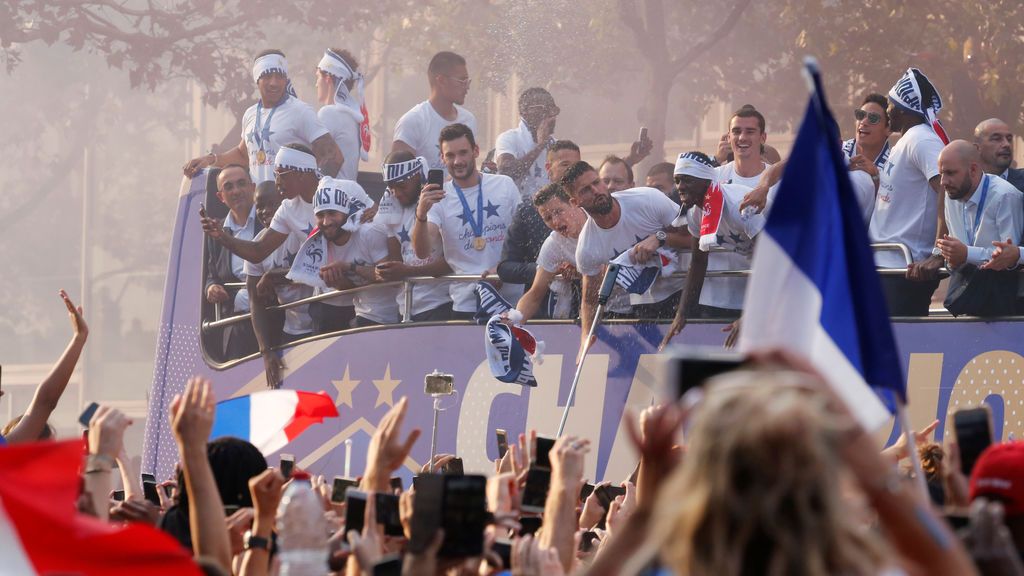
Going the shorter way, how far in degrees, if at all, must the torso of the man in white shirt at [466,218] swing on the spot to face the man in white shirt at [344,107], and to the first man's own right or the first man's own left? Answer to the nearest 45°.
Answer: approximately 135° to the first man's own right

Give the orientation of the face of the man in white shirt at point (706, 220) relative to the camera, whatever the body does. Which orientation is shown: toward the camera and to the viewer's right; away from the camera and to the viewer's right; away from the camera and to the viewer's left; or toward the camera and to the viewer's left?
toward the camera and to the viewer's left

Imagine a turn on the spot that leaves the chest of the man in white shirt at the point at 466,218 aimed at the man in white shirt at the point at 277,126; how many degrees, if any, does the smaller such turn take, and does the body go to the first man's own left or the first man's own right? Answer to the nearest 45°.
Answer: approximately 135° to the first man's own right

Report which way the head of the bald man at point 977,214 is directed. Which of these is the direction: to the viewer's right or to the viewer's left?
to the viewer's left

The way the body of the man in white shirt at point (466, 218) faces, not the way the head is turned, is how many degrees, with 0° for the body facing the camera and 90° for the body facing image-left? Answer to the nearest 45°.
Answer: approximately 0°

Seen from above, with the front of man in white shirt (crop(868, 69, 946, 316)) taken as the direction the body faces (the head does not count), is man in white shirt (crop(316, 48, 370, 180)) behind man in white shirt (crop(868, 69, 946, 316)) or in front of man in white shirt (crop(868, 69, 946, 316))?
in front

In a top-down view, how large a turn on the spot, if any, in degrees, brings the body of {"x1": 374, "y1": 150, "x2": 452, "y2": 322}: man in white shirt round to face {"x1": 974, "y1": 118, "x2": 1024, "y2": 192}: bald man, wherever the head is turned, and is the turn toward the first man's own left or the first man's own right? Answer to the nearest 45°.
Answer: approximately 90° to the first man's own left

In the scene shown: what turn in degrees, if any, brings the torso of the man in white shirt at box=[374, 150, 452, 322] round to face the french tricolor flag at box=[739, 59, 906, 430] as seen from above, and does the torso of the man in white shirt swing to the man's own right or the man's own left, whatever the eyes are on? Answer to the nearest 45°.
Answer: approximately 45° to the man's own left

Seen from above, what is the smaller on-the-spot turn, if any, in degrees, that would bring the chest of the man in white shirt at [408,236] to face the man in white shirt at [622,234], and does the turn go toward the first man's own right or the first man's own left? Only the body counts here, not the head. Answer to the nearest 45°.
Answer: approximately 90° to the first man's own left
